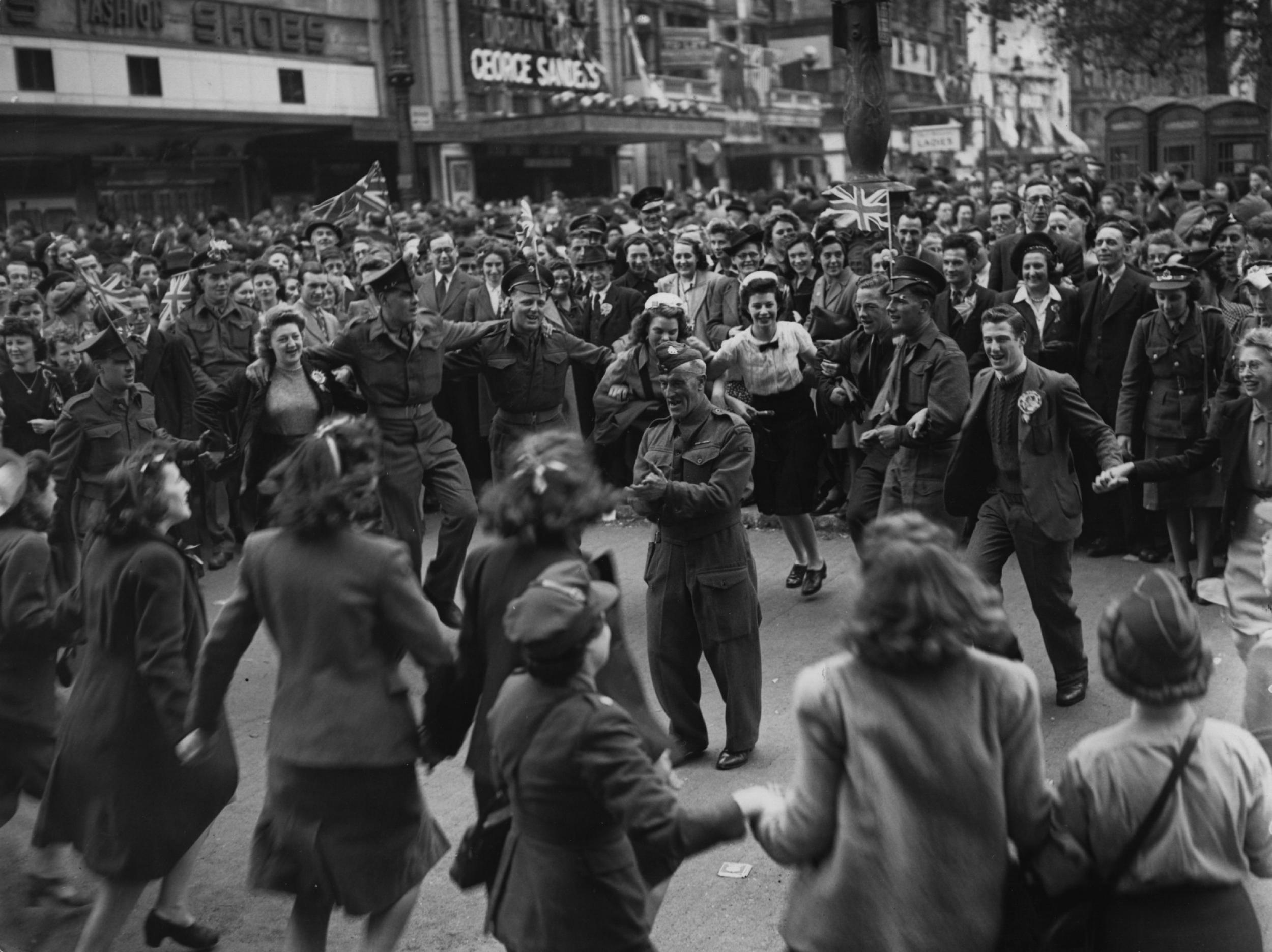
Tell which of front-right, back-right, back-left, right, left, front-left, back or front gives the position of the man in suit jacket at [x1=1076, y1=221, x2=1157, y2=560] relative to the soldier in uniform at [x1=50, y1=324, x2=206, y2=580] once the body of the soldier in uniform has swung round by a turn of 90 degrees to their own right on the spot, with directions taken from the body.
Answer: back-left

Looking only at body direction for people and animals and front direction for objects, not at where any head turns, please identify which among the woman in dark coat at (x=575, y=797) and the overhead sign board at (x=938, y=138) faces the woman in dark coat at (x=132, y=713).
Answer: the overhead sign board

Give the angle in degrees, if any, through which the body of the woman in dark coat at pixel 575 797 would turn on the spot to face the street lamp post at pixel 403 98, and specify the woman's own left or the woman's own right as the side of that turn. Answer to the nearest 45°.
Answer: approximately 45° to the woman's own left

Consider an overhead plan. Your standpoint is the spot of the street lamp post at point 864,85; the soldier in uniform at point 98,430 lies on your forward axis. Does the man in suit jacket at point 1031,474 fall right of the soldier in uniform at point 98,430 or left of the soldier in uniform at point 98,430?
left

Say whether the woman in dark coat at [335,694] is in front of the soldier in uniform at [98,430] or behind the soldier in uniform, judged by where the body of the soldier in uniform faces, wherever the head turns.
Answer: in front

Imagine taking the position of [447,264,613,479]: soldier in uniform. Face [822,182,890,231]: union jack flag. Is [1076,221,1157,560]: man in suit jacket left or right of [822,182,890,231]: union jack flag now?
right

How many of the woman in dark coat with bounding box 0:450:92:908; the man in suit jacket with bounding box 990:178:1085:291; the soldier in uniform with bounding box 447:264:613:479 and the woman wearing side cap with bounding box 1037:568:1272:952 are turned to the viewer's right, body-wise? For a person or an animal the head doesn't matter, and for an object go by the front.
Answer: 1

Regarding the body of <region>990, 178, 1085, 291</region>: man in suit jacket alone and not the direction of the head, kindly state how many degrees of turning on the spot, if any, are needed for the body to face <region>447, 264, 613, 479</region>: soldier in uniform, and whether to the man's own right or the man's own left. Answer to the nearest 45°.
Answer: approximately 45° to the man's own right

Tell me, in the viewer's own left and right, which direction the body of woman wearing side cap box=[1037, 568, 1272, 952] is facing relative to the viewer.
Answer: facing away from the viewer

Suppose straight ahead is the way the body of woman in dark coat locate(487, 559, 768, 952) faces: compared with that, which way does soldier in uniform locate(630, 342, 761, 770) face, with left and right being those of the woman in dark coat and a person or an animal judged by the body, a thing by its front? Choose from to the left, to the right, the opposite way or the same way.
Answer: the opposite way

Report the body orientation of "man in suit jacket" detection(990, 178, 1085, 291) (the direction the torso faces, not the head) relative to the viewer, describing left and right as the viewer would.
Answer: facing the viewer

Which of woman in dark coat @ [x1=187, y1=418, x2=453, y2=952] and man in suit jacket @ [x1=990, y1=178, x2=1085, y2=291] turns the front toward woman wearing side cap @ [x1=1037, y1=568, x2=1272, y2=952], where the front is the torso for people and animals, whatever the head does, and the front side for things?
the man in suit jacket

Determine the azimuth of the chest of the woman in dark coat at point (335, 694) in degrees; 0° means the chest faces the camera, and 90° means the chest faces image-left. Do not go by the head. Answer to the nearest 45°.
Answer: approximately 180°

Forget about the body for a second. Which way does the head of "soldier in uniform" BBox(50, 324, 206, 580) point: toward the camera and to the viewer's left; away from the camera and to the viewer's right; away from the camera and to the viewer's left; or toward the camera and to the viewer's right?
toward the camera and to the viewer's right
